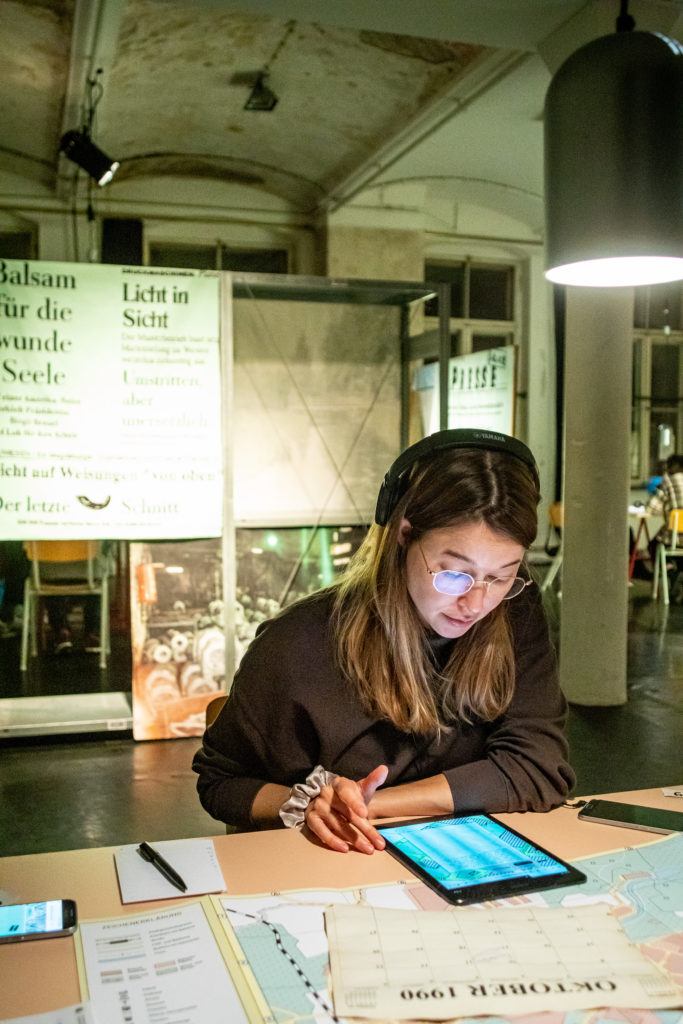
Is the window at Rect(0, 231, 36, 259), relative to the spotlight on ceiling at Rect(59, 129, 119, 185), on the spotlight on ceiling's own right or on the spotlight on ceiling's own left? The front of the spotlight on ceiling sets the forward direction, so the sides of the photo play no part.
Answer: on the spotlight on ceiling's own left

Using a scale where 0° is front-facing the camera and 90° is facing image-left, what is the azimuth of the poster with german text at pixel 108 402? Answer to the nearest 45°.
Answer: approximately 0°

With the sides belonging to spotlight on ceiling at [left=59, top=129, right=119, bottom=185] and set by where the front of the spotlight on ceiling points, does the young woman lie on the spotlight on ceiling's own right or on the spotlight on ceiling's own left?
on the spotlight on ceiling's own right

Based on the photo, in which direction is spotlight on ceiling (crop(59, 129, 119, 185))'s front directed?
to the viewer's right

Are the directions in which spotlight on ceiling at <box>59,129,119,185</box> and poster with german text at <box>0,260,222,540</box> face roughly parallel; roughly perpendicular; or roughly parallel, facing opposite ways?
roughly perpendicular

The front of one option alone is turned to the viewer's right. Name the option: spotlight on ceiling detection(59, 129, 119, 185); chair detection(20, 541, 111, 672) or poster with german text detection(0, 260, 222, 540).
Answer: the spotlight on ceiling
